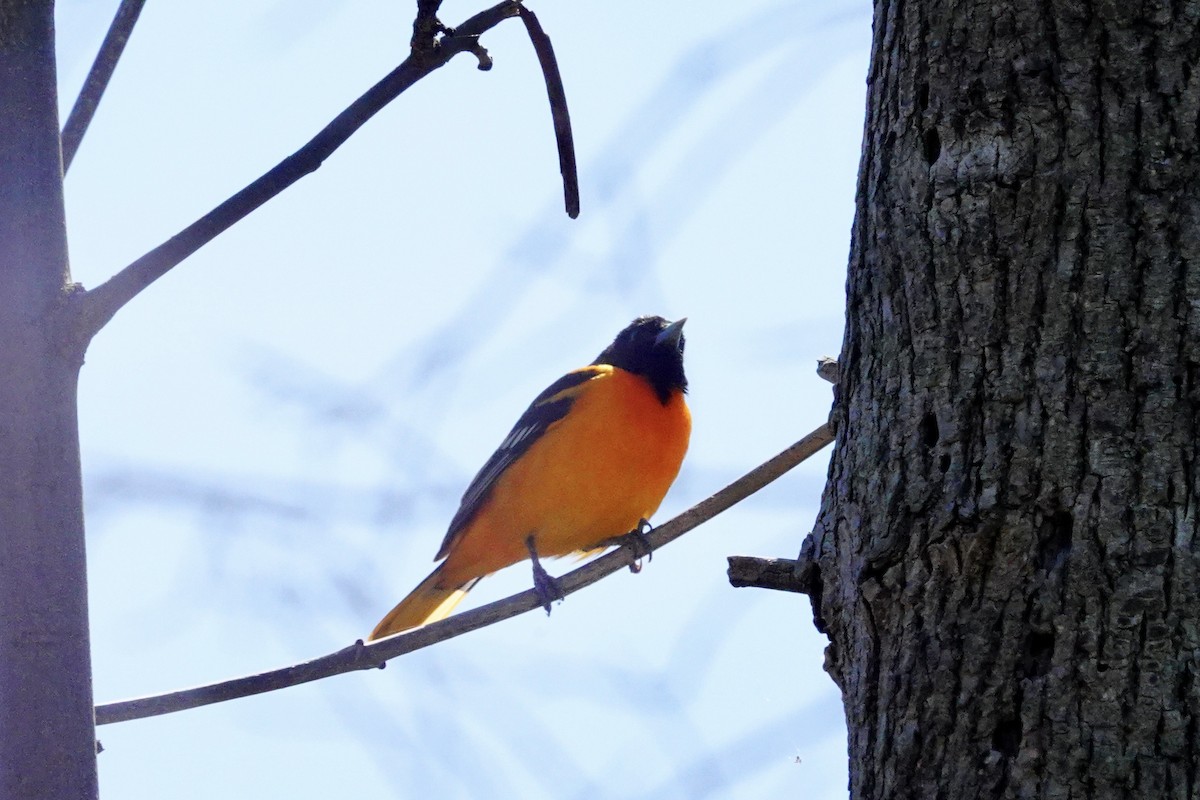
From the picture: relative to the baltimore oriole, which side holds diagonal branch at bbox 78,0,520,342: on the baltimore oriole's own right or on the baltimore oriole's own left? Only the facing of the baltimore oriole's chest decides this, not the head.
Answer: on the baltimore oriole's own right

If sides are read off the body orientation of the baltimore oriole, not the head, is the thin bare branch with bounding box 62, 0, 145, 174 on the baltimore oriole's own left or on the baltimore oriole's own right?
on the baltimore oriole's own right

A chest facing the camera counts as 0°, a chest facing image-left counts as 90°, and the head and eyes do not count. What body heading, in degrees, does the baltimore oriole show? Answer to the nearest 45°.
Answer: approximately 315°
